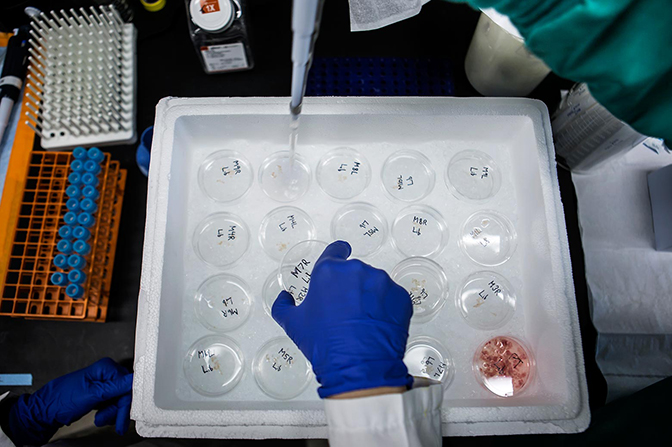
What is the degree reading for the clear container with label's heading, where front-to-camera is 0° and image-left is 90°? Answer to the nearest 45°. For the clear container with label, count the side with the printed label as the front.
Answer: approximately 0°

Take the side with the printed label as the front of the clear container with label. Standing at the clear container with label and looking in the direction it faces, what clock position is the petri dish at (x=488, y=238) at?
The petri dish is roughly at 10 o'clock from the clear container with label.

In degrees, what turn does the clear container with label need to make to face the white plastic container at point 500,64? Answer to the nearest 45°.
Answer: approximately 90° to its left
